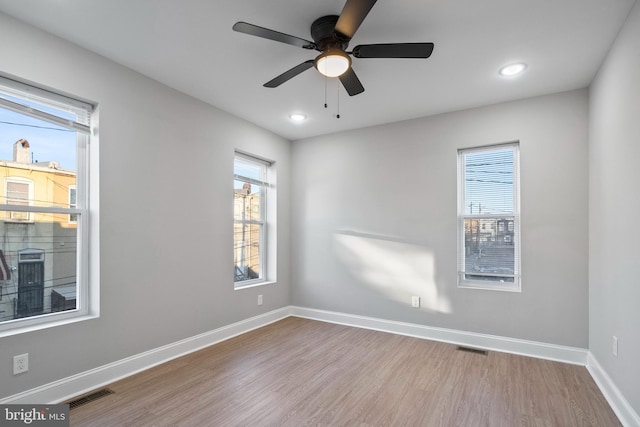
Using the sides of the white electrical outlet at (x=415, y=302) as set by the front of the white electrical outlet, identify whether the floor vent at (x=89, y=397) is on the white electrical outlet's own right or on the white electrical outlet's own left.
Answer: on the white electrical outlet's own right

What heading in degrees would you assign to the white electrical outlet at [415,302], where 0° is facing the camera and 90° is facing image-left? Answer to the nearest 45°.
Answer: approximately 0°

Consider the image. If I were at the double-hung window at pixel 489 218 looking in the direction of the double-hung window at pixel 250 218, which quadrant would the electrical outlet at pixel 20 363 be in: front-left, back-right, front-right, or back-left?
front-left

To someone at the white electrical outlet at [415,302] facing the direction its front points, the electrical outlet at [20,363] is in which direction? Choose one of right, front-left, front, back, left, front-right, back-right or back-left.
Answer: front-right

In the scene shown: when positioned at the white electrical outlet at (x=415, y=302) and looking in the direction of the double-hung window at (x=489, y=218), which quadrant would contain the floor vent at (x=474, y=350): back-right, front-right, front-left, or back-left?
front-right

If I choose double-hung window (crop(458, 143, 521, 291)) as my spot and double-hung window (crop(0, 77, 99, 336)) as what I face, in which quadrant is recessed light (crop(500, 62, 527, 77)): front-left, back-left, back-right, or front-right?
front-left

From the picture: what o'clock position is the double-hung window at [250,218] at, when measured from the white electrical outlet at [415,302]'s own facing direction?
The double-hung window is roughly at 3 o'clock from the white electrical outlet.
